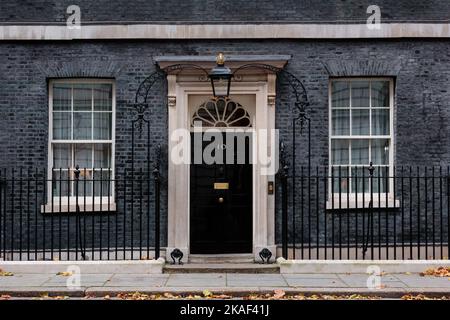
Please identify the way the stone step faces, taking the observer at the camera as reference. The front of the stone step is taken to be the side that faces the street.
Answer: facing the viewer

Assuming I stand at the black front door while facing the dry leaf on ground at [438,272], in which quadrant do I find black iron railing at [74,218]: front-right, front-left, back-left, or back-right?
back-right

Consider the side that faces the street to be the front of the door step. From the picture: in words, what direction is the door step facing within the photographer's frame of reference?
facing the viewer

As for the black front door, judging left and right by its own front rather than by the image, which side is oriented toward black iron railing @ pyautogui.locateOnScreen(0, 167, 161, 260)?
right

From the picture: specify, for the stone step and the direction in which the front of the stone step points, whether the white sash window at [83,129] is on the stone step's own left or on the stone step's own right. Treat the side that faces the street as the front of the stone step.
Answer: on the stone step's own right

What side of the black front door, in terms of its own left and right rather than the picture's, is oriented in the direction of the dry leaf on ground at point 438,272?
left

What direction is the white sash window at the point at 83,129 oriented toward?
toward the camera

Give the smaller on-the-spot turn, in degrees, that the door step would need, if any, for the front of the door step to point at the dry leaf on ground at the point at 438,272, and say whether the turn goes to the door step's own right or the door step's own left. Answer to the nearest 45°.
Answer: approximately 90° to the door step's own left

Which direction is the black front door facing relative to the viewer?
toward the camera

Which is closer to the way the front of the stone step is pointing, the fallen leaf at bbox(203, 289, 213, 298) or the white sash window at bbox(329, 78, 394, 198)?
the fallen leaf

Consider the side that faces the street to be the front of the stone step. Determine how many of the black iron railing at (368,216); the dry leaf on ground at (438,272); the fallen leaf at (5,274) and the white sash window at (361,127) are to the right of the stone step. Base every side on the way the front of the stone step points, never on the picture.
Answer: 1

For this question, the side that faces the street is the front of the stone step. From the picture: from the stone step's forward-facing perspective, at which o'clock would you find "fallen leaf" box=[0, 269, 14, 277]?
The fallen leaf is roughly at 3 o'clock from the stone step.
